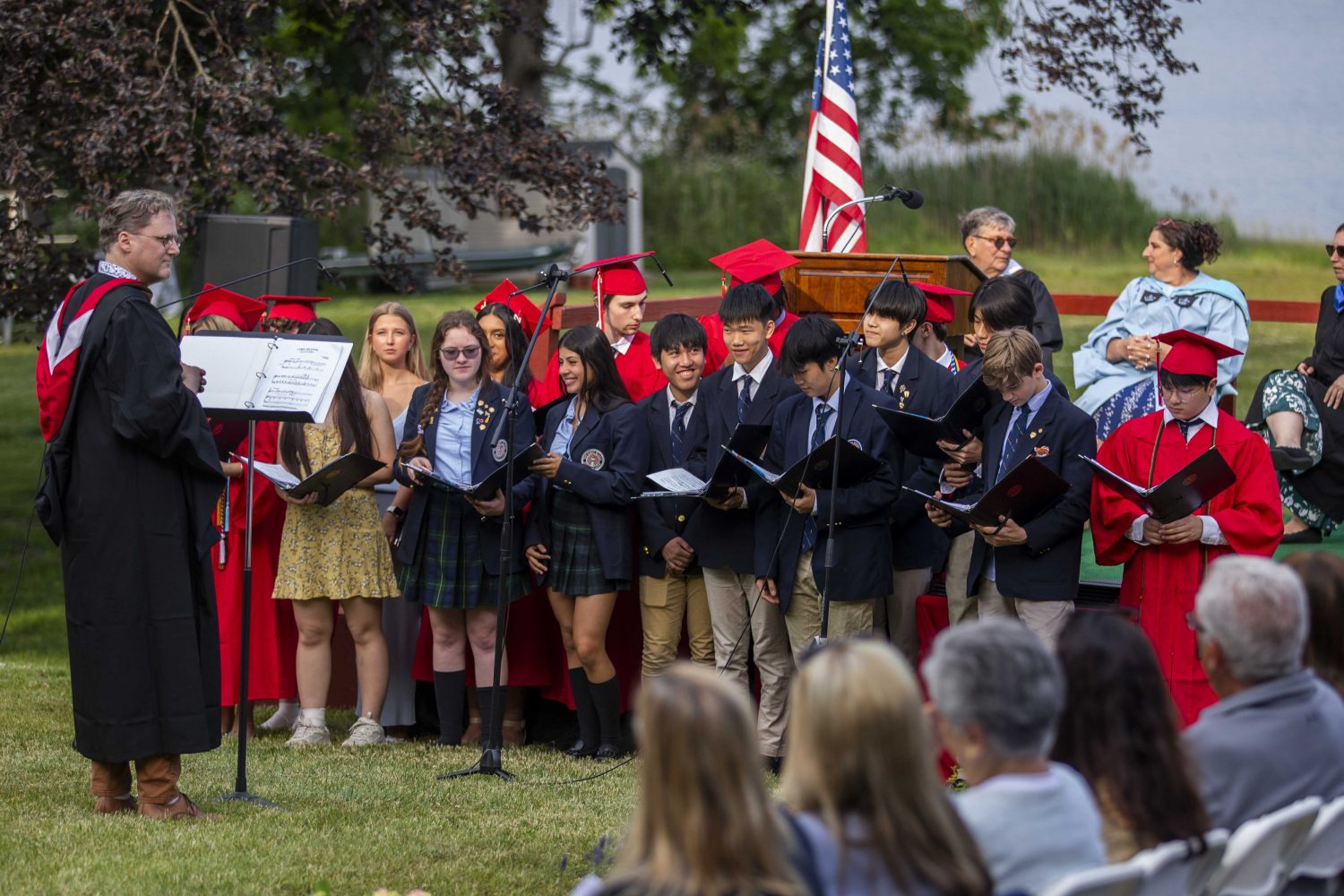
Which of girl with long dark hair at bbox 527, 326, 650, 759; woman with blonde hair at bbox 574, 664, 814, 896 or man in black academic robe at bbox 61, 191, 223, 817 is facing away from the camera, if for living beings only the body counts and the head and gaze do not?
the woman with blonde hair

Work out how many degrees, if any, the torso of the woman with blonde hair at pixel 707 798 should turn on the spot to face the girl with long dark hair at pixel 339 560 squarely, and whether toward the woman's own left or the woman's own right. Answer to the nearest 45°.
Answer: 0° — they already face them

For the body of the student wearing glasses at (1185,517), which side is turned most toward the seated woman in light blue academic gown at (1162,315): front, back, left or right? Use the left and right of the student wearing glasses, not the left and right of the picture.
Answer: back

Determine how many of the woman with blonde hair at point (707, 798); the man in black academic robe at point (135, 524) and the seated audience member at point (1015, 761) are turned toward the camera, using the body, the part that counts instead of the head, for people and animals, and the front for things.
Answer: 0

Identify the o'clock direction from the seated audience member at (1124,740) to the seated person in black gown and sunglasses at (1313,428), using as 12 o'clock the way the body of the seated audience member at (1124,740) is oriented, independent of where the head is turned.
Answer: the seated person in black gown and sunglasses at (1313,428) is roughly at 2 o'clock from the seated audience member at (1124,740).

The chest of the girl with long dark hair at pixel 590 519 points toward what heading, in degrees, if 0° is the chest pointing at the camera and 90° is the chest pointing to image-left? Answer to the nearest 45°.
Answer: approximately 45°

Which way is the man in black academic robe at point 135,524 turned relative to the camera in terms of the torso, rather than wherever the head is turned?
to the viewer's right

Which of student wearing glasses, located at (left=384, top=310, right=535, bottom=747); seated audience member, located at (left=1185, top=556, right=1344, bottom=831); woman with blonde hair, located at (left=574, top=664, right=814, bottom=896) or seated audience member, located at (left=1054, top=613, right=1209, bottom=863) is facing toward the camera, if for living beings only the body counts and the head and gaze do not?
the student wearing glasses

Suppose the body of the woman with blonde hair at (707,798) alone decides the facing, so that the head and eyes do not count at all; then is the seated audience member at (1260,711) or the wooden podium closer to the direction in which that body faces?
the wooden podium

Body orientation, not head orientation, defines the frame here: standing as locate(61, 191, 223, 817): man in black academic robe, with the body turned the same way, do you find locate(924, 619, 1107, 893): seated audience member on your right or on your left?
on your right

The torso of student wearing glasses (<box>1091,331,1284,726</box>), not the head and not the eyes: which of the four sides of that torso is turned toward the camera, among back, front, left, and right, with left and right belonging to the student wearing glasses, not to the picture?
front

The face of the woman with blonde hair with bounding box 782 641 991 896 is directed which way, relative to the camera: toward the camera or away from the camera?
away from the camera

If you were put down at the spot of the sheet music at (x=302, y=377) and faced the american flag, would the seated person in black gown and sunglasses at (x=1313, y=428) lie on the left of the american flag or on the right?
right

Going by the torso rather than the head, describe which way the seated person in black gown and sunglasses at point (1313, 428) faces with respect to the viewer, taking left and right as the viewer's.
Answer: facing the viewer and to the left of the viewer

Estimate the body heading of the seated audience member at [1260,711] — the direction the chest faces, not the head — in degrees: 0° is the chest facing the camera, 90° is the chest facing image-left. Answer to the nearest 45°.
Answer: approximately 135°
